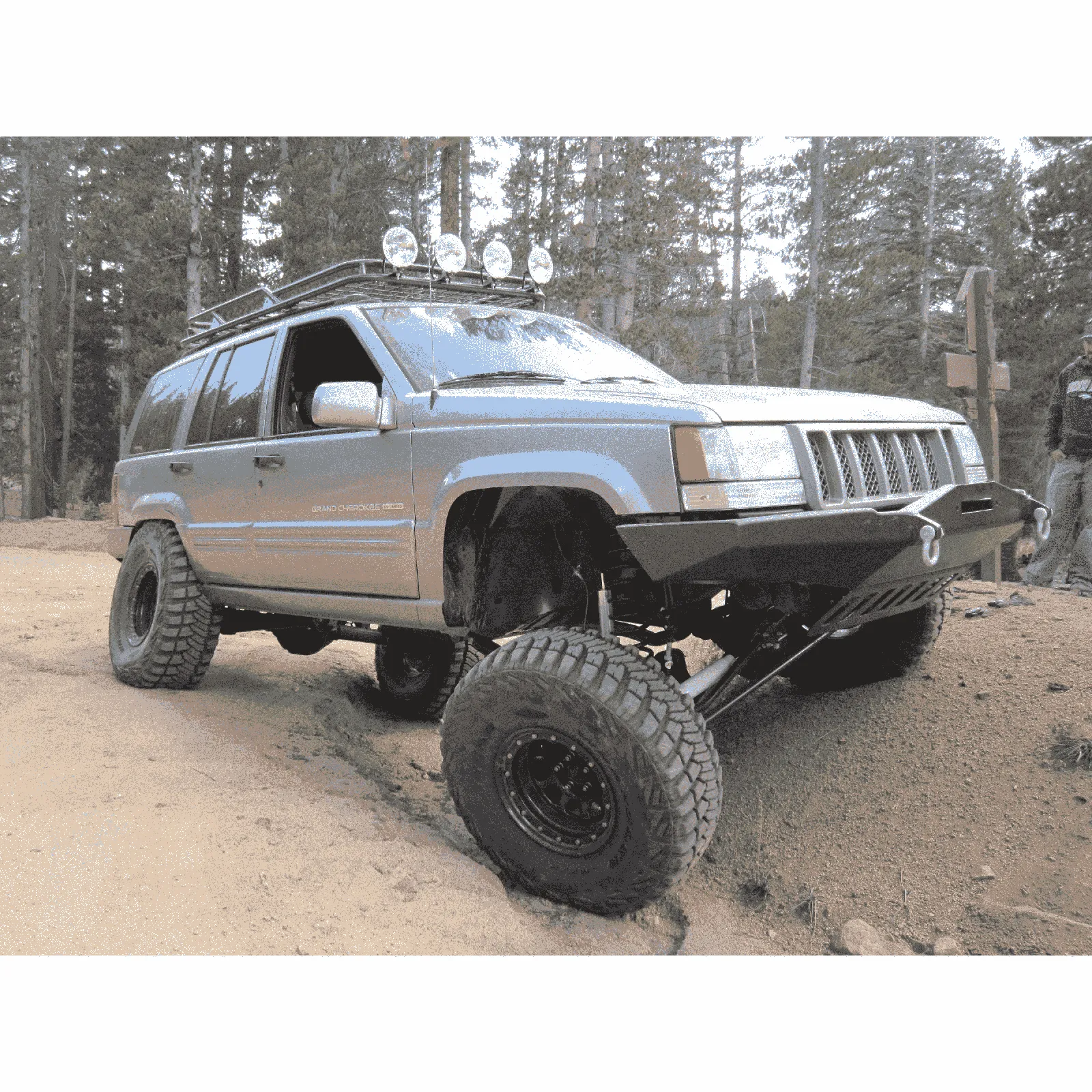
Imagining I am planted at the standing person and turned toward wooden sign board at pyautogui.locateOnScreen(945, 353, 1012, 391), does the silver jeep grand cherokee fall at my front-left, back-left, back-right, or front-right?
front-left

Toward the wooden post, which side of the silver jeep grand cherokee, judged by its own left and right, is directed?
left

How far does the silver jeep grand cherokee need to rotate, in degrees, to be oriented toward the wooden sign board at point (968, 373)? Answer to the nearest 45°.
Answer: approximately 90° to its left

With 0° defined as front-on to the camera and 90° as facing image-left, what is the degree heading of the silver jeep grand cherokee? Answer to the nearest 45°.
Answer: approximately 315°

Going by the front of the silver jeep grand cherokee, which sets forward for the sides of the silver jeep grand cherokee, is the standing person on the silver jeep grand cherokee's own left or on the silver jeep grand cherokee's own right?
on the silver jeep grand cherokee's own left
